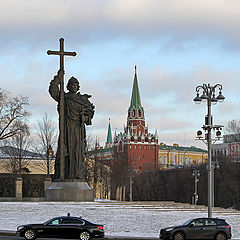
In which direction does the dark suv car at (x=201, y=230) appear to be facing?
to the viewer's left

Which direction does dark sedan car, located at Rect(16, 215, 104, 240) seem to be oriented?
to the viewer's left

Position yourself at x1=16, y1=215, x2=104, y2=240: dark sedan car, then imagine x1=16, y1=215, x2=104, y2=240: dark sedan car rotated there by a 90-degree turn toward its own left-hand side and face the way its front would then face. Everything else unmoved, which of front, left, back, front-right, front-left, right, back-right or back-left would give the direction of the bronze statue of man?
back
